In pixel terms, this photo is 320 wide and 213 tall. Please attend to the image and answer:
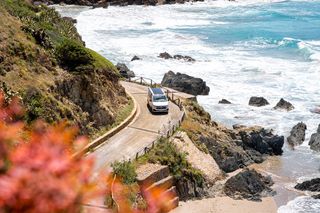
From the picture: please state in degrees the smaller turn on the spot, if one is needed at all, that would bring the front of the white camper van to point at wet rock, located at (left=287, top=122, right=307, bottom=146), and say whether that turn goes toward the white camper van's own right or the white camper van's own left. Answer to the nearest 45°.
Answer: approximately 135° to the white camper van's own left

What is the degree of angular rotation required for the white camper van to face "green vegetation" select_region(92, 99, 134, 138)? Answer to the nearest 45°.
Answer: approximately 45° to its right

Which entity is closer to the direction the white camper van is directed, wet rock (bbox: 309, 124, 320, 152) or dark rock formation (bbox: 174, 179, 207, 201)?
the dark rock formation

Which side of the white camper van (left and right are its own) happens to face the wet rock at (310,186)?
left

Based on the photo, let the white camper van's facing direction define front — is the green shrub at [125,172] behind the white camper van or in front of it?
in front

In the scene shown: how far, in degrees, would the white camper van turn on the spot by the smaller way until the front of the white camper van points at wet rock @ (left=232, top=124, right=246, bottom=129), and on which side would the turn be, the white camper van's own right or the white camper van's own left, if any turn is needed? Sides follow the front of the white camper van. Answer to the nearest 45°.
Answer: approximately 135° to the white camper van's own left

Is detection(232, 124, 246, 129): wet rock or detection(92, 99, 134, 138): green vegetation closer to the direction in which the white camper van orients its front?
the green vegetation

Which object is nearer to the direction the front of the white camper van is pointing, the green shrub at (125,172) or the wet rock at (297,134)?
the green shrub

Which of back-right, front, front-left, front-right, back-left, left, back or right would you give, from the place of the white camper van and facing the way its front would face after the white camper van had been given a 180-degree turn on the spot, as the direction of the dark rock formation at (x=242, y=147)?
right

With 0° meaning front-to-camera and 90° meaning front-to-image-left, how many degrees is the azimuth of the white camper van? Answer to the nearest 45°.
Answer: approximately 0°

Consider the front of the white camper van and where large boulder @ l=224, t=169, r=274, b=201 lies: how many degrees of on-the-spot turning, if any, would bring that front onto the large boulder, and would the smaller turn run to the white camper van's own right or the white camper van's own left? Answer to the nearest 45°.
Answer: approximately 45° to the white camper van's own left
